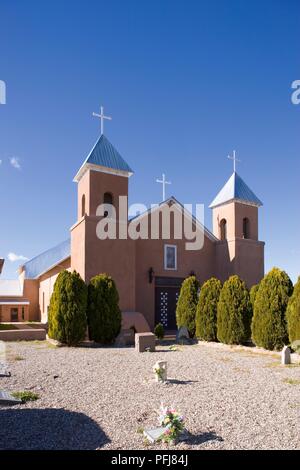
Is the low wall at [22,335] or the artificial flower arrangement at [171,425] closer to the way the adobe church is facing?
the artificial flower arrangement

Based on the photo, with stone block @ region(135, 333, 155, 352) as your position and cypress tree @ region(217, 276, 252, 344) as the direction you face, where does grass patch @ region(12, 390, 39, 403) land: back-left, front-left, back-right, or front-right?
back-right

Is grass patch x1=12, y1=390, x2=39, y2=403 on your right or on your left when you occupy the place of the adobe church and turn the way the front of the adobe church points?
on your right

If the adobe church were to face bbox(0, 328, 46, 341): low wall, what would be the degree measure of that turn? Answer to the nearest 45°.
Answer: approximately 90° to its right

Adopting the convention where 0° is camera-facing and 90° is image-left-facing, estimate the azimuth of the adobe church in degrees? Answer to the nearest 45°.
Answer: approximately 315°

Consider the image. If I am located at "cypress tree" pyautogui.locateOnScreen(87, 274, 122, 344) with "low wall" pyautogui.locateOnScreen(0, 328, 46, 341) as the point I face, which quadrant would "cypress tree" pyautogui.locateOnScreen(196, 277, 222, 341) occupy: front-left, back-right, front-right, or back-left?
back-right

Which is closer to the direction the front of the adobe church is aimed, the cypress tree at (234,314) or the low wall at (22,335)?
the cypress tree

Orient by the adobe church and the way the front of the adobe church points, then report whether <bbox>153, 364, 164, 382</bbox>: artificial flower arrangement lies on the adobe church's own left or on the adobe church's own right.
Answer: on the adobe church's own right

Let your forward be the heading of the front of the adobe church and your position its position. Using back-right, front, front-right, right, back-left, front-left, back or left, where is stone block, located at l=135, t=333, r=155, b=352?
front-right

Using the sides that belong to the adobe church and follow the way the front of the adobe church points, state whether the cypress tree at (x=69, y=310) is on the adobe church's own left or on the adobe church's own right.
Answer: on the adobe church's own right
